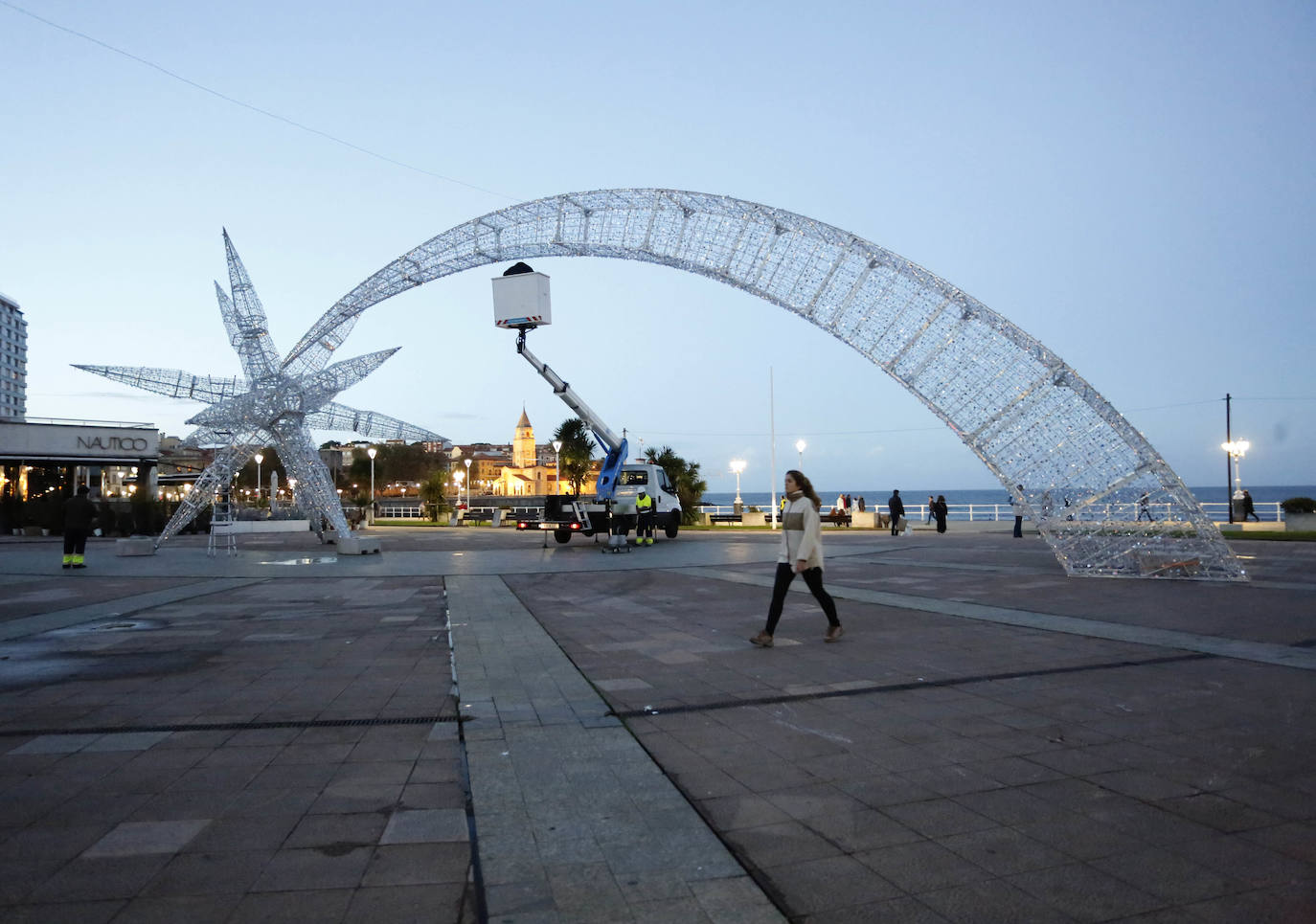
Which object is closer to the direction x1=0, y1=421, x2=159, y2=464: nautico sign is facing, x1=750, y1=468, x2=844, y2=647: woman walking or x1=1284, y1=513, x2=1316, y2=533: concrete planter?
the woman walking

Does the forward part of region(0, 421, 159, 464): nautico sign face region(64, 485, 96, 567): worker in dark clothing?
yes

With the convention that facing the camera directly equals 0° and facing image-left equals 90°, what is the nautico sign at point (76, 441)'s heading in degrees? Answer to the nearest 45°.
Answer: approximately 0°
